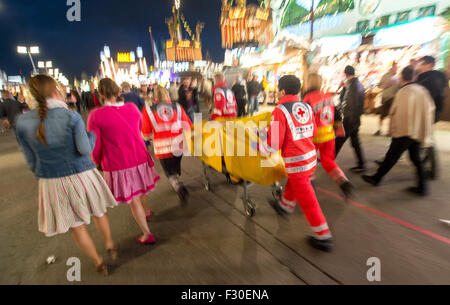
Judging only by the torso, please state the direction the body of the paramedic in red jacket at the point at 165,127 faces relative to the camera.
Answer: away from the camera

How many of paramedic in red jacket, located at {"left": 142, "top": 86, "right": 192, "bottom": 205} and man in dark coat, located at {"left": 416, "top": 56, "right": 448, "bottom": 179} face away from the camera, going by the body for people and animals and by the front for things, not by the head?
1

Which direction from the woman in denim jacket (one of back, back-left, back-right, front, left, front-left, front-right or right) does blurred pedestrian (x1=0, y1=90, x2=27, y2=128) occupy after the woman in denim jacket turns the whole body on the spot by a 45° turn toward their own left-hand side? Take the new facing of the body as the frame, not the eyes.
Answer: front

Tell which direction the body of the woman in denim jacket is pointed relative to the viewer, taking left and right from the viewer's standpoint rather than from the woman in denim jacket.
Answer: facing away from the viewer and to the right of the viewer

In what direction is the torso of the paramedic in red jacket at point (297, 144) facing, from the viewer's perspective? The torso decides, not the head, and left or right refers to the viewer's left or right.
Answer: facing away from the viewer and to the left of the viewer

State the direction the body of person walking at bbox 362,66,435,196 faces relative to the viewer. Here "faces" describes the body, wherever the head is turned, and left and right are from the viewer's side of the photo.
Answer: facing away from the viewer and to the left of the viewer

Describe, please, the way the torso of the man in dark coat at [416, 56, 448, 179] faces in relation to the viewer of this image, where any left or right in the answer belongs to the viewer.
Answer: facing to the left of the viewer

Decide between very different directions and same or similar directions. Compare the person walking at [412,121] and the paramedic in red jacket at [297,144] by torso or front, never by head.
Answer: same or similar directions

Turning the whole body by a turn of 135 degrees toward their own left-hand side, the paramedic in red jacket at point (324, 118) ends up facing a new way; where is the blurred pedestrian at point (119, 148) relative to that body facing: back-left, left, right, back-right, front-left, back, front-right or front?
front-right

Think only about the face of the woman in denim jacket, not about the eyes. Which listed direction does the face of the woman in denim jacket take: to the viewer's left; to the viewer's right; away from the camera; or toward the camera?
away from the camera

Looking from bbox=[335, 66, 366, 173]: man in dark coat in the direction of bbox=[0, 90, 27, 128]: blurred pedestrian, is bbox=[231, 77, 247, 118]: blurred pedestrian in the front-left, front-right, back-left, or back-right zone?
front-right

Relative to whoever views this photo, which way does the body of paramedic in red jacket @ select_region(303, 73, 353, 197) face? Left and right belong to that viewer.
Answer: facing away from the viewer and to the left of the viewer

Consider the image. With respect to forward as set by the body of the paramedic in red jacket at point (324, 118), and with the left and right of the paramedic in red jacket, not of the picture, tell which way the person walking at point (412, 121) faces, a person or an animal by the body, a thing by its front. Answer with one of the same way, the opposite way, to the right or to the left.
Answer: the same way

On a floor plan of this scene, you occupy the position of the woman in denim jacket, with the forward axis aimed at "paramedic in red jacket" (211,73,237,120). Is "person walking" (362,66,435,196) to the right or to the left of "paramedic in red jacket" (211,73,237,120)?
right
